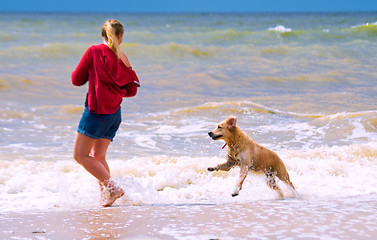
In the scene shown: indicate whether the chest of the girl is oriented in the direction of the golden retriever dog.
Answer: no

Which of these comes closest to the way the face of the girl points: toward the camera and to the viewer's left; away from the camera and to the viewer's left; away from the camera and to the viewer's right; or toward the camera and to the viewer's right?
away from the camera and to the viewer's right

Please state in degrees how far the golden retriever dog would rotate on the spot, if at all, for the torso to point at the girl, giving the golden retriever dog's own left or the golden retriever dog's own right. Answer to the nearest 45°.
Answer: approximately 45° to the golden retriever dog's own left

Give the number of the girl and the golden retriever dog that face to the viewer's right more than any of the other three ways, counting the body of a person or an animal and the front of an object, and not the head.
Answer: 0

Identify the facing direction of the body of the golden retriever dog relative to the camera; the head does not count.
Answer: to the viewer's left
